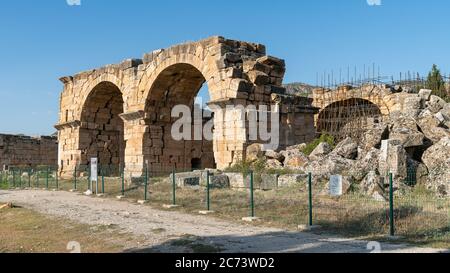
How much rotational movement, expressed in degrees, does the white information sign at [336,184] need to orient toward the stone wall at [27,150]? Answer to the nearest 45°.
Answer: approximately 135° to its right

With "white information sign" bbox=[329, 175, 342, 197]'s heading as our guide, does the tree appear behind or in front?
behind

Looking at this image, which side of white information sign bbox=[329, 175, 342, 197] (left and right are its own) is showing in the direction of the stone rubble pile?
back

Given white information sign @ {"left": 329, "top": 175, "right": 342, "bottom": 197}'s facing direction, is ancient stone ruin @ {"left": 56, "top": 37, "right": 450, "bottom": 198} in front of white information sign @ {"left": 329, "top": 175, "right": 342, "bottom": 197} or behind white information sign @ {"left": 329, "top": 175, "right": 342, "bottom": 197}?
behind

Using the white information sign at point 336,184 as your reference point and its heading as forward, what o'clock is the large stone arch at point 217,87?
The large stone arch is roughly at 5 o'clock from the white information sign.
